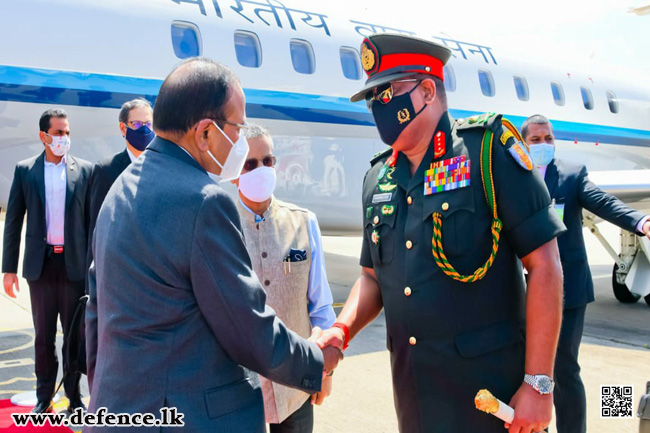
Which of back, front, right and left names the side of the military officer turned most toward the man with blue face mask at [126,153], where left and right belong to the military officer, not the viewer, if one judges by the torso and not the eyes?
right

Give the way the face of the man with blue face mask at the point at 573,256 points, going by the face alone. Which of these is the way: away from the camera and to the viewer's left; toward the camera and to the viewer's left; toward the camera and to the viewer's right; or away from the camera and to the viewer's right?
toward the camera and to the viewer's left

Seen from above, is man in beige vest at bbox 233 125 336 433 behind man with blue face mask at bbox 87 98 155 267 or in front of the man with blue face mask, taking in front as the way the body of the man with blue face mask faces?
in front

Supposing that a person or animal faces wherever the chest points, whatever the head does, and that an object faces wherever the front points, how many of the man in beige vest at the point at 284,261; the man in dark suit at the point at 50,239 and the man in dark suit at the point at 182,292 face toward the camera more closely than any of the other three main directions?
2

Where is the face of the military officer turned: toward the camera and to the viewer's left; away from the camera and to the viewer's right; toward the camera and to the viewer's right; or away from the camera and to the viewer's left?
toward the camera and to the viewer's left

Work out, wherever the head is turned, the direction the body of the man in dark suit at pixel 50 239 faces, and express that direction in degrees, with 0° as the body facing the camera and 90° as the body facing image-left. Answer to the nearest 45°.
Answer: approximately 0°

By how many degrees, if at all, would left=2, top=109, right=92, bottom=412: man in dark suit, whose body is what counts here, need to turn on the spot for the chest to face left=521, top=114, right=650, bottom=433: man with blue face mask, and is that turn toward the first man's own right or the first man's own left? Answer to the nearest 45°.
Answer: approximately 45° to the first man's own left

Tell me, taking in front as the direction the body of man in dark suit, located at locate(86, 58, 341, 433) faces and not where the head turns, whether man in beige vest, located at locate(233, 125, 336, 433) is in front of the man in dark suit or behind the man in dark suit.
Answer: in front

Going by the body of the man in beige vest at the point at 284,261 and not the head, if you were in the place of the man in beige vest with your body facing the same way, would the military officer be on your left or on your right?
on your left

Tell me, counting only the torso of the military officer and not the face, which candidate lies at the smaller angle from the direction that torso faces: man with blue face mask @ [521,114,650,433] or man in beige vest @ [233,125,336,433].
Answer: the man in beige vest

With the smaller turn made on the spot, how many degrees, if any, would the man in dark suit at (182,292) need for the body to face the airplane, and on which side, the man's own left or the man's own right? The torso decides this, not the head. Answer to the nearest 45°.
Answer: approximately 45° to the man's own left

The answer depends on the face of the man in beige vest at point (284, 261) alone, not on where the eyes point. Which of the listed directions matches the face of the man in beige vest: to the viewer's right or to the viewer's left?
to the viewer's right
